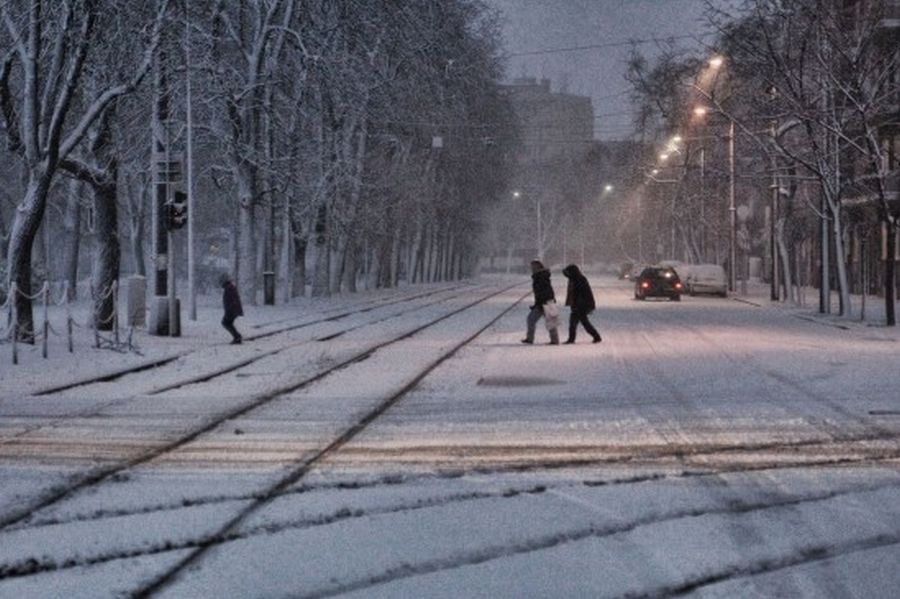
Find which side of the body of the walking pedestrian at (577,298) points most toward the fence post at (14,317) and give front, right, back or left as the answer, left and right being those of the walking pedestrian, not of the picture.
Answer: front

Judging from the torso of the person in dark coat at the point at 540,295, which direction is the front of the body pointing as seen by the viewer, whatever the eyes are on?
to the viewer's left

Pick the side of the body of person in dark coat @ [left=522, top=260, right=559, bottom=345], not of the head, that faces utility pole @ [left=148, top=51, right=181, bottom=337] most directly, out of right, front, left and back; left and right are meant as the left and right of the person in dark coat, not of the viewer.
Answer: front

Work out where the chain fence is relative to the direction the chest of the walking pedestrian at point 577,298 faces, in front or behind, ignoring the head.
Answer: in front

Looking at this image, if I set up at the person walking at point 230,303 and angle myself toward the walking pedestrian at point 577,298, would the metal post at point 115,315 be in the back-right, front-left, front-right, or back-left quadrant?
back-right

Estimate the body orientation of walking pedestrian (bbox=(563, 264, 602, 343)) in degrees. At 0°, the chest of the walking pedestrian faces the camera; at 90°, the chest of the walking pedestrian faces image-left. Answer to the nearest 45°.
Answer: approximately 90°
